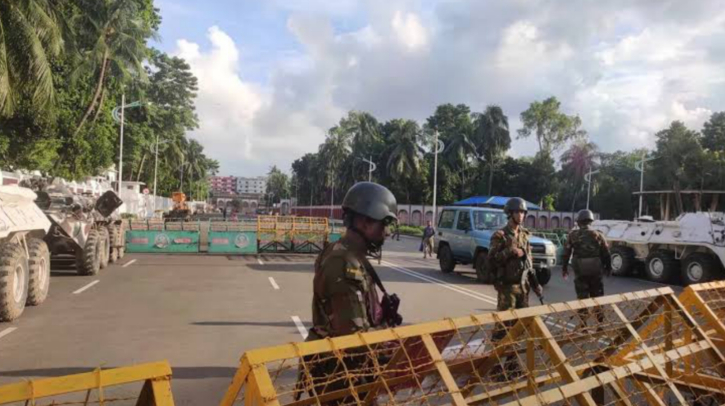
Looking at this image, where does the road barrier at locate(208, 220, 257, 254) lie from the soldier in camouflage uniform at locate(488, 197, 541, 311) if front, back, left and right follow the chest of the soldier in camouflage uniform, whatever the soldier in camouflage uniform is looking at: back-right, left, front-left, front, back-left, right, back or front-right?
back

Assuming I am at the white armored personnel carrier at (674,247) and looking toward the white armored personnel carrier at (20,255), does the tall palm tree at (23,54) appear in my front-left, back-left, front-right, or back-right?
front-right

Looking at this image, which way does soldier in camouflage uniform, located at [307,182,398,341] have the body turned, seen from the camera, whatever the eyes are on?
to the viewer's right

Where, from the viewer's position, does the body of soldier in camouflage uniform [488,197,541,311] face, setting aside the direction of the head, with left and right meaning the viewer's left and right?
facing the viewer and to the right of the viewer

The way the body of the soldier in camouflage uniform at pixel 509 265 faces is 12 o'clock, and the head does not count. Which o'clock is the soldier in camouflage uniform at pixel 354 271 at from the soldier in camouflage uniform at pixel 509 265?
the soldier in camouflage uniform at pixel 354 271 is roughly at 2 o'clock from the soldier in camouflage uniform at pixel 509 265.

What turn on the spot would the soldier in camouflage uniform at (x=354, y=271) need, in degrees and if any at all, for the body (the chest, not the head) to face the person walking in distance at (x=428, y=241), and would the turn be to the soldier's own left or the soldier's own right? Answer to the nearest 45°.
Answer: approximately 90° to the soldier's own left

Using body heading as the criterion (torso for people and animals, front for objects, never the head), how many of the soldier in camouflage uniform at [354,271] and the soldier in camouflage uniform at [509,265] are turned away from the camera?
0

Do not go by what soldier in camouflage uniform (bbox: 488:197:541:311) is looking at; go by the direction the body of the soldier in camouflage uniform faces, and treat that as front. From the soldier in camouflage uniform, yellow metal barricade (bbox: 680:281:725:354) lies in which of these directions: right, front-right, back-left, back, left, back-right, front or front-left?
front

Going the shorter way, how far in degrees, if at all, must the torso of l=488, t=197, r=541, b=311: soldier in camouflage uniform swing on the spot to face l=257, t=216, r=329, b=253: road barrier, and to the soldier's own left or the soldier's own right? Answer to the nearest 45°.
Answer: approximately 180°

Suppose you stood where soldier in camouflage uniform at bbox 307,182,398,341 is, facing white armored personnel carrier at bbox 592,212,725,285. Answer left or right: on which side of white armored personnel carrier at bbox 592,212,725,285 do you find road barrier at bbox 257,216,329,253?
left
